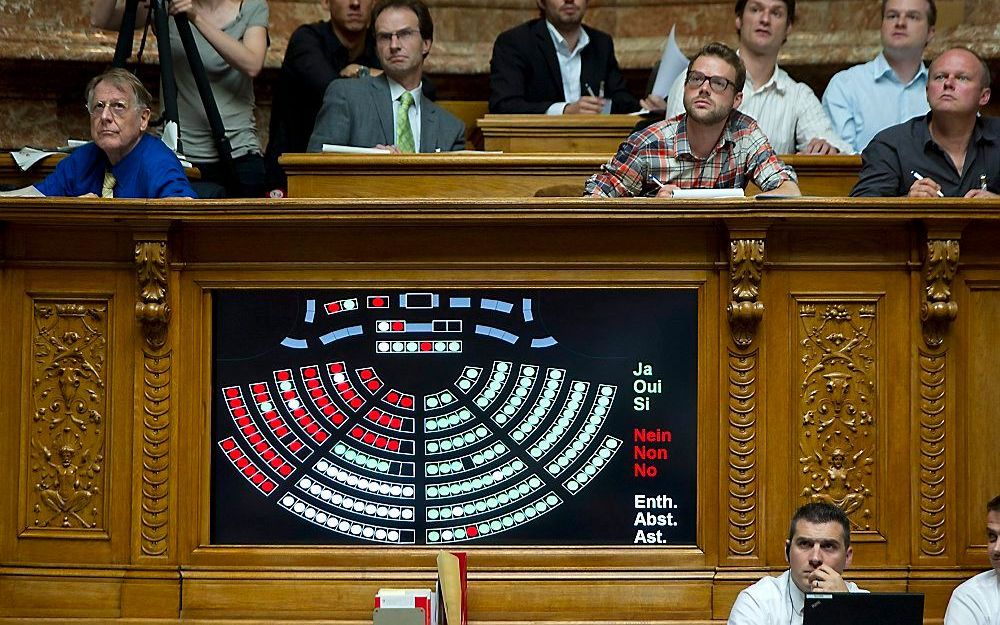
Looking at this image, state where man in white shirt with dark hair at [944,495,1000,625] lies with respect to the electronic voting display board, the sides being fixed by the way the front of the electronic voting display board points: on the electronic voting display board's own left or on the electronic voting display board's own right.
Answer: on the electronic voting display board's own left

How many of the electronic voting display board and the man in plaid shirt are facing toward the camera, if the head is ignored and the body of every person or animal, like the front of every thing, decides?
2

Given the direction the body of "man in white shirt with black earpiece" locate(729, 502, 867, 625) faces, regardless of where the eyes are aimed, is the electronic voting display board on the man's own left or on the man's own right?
on the man's own right

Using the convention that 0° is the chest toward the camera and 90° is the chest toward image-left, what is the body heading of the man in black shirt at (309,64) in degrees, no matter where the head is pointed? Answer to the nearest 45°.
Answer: approximately 315°

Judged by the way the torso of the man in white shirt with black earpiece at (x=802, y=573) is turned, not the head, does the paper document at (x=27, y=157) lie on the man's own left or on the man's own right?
on the man's own right

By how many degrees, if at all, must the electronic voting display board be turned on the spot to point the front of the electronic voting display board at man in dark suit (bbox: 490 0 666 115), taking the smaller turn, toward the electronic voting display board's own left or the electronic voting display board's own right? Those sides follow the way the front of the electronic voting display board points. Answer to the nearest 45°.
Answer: approximately 180°

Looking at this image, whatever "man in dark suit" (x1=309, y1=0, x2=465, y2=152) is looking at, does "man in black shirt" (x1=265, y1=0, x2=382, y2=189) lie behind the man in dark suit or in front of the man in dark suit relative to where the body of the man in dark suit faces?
behind
